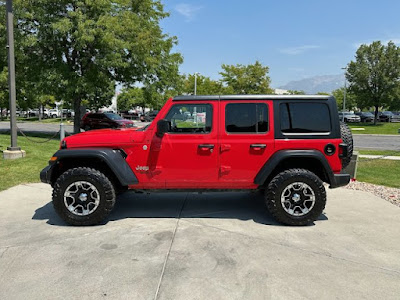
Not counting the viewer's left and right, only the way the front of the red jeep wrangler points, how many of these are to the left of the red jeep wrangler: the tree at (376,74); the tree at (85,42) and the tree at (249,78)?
0

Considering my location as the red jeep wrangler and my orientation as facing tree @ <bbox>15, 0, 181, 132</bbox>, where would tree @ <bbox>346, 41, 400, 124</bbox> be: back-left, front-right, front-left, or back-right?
front-right

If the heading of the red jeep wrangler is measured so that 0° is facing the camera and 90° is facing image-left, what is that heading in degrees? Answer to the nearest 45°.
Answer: approximately 90°

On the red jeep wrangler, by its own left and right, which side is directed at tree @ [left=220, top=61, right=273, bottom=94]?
right

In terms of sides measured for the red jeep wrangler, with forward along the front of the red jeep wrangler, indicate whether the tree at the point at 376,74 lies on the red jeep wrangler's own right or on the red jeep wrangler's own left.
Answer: on the red jeep wrangler's own right

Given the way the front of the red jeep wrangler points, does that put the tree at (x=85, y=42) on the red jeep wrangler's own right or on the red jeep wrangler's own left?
on the red jeep wrangler's own right
